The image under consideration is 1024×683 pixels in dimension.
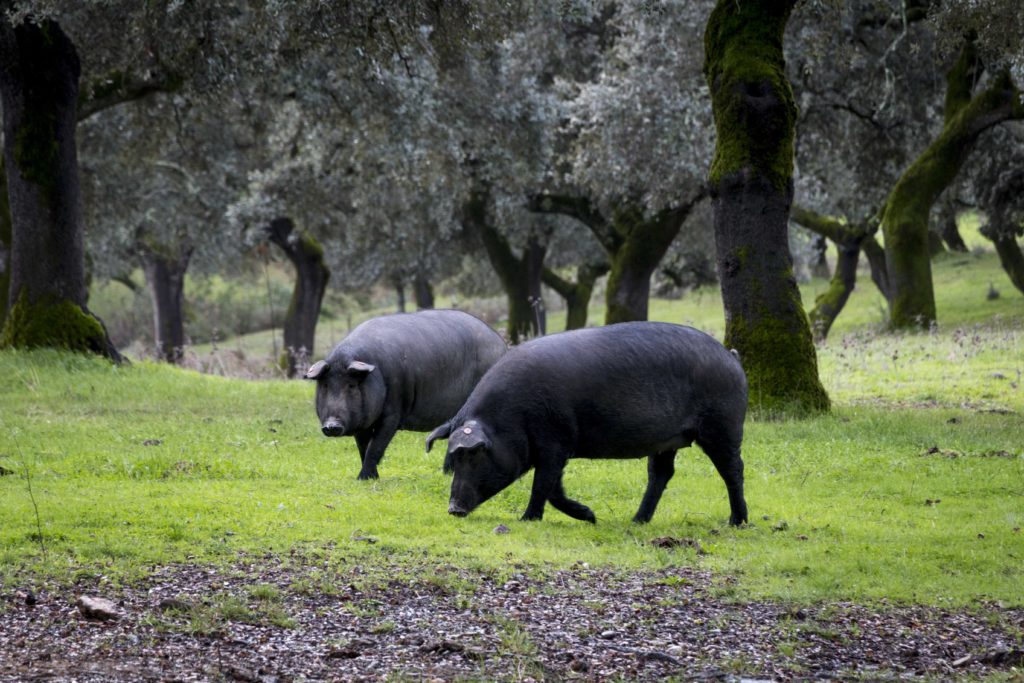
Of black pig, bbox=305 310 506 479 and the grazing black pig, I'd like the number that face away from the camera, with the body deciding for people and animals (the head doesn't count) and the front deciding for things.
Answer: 0

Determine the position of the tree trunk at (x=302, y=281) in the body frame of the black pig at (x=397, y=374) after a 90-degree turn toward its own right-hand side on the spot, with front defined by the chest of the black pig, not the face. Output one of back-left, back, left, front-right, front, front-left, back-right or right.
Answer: front-right

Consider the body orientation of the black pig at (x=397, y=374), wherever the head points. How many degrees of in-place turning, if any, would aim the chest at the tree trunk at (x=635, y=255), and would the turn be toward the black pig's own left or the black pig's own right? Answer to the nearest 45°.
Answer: approximately 135° to the black pig's own right

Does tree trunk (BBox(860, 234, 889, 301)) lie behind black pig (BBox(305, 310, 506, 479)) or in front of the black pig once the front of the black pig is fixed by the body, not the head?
behind

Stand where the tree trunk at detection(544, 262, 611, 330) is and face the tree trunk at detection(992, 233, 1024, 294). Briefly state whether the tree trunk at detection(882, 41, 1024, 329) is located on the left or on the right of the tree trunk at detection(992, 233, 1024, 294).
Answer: right

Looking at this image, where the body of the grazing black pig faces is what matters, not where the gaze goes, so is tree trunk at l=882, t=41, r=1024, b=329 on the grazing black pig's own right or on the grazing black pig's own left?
on the grazing black pig's own right

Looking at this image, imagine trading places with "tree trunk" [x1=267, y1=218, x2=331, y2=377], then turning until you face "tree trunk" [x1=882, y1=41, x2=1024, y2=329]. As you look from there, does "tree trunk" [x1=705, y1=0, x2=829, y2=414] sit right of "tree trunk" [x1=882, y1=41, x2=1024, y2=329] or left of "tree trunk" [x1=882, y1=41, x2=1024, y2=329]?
right

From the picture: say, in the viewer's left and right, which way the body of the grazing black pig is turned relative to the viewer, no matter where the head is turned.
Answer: facing to the left of the viewer

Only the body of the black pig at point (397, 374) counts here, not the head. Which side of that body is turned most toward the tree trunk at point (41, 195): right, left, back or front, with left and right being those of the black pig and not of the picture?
right

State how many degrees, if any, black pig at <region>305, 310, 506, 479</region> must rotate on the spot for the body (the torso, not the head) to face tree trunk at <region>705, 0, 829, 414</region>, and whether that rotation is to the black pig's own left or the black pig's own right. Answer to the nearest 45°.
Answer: approximately 180°

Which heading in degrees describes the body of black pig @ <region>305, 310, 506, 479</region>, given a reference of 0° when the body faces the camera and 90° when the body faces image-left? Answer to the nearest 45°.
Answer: approximately 45°

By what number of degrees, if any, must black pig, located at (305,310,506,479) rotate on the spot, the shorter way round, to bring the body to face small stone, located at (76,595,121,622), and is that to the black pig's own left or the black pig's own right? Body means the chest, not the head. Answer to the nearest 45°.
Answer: approximately 45° to the black pig's own left
